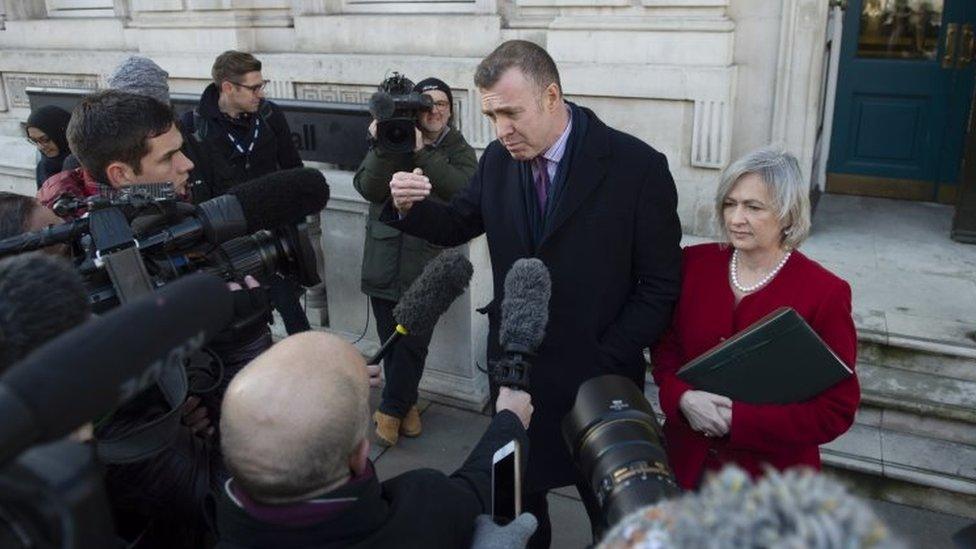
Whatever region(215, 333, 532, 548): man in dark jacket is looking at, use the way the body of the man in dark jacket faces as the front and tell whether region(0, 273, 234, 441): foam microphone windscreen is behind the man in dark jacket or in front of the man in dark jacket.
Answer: behind

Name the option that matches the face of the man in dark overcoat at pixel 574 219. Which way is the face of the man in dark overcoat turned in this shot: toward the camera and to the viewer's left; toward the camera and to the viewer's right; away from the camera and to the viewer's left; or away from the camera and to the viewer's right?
toward the camera and to the viewer's left

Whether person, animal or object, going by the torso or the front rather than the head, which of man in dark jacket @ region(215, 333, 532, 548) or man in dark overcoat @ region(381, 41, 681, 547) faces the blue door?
the man in dark jacket

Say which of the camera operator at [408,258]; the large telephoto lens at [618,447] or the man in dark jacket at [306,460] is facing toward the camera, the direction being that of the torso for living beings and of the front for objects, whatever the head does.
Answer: the camera operator

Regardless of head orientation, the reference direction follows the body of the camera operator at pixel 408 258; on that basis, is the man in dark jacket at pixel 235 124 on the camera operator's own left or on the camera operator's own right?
on the camera operator's own right

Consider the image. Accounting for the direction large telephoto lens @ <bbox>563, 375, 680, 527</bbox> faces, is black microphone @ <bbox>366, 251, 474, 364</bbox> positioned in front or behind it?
in front

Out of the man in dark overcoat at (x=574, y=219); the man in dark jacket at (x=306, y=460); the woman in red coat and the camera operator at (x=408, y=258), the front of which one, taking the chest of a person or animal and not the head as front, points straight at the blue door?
the man in dark jacket

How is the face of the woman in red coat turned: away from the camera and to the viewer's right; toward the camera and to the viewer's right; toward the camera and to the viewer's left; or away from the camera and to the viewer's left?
toward the camera and to the viewer's left

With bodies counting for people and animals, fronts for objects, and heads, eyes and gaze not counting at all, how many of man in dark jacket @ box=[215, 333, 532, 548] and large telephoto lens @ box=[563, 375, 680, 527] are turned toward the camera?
0

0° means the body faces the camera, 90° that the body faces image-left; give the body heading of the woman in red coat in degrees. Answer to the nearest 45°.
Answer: approximately 45°

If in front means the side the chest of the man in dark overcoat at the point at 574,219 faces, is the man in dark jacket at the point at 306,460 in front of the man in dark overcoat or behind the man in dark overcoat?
in front
